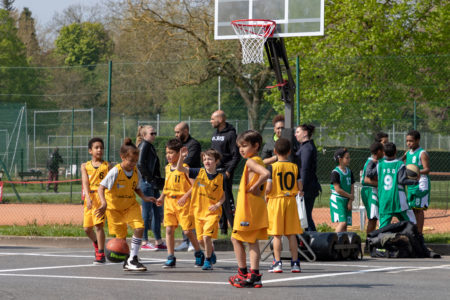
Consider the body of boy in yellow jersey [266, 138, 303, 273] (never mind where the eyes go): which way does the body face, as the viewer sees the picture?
away from the camera

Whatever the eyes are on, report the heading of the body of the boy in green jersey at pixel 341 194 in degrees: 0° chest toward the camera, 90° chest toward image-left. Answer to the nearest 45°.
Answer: approximately 315°

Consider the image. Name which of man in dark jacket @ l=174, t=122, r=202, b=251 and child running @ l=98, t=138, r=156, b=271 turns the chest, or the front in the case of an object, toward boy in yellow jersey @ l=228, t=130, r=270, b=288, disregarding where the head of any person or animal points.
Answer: the child running

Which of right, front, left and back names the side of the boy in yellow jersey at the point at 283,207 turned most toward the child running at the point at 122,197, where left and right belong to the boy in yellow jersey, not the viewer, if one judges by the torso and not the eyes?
left

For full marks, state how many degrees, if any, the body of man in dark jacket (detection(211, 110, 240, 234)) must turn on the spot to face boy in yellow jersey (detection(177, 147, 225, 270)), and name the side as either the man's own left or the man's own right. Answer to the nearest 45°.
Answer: approximately 45° to the man's own left

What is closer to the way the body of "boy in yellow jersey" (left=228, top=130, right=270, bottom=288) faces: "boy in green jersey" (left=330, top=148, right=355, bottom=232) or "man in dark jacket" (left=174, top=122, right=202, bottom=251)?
the man in dark jacket

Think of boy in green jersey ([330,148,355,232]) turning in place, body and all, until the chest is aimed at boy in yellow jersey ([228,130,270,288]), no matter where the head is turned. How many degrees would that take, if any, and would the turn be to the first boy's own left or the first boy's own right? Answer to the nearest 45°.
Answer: approximately 45° to the first boy's own right

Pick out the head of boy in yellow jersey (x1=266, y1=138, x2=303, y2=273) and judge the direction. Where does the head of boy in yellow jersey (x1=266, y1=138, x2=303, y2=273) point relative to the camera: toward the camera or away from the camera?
away from the camera
